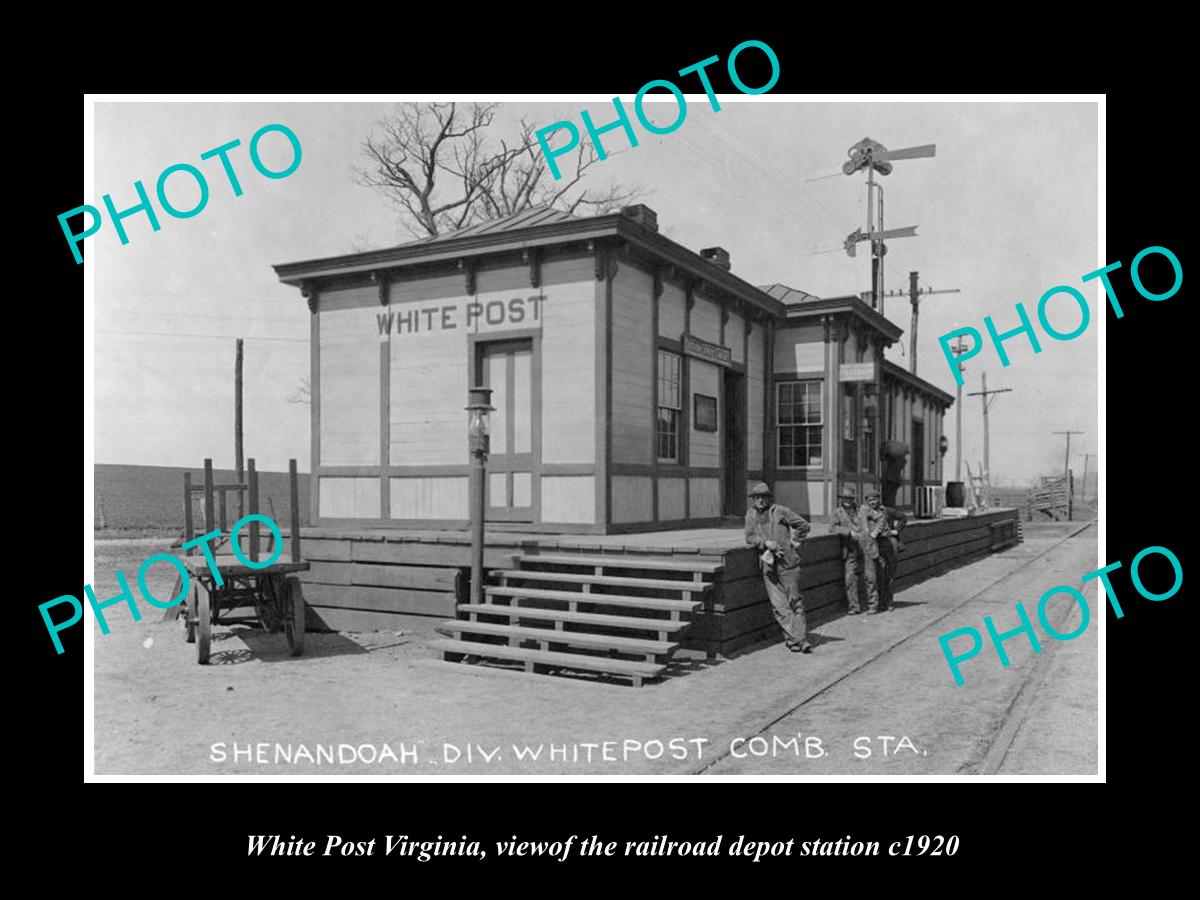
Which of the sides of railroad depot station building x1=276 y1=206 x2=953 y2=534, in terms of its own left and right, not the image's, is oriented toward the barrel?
left

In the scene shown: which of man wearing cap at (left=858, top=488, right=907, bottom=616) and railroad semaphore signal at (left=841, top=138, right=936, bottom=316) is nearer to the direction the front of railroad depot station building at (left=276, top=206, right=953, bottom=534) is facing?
the man wearing cap
